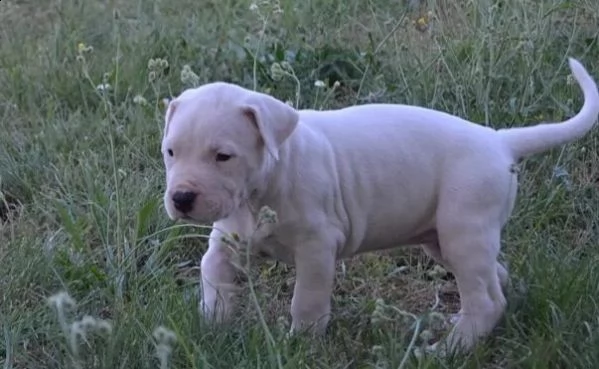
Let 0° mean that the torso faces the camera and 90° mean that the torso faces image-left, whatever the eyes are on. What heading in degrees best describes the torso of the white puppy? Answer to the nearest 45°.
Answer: approximately 90°
